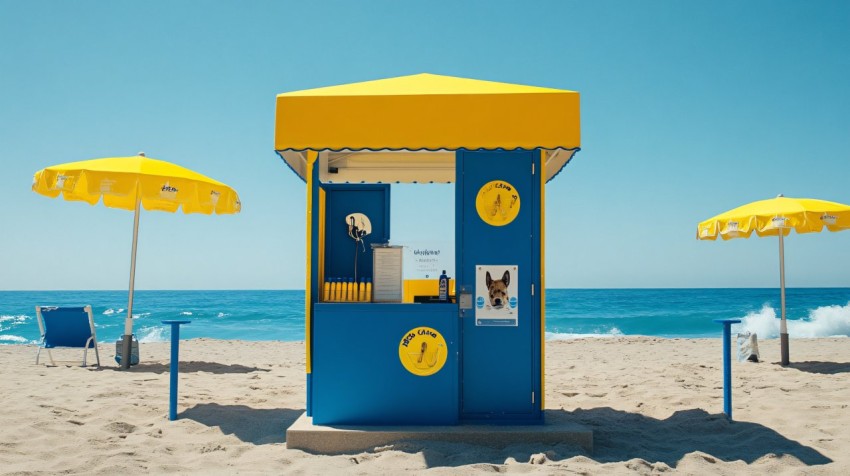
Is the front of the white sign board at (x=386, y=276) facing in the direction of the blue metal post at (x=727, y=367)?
no

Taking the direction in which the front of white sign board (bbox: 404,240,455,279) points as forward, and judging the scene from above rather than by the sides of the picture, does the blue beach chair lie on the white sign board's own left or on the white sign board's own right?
on the white sign board's own right

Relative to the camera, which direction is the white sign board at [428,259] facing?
toward the camera

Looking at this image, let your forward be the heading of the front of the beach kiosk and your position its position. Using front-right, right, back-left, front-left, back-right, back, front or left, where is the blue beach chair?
back-right

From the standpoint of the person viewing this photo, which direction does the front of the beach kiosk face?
facing the viewer

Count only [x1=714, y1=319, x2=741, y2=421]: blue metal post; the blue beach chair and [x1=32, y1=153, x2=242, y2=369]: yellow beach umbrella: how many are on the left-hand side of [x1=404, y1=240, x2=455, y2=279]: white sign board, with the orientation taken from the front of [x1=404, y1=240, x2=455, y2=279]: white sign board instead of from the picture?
1

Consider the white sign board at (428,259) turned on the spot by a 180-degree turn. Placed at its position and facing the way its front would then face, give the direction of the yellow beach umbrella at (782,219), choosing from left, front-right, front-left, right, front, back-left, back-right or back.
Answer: front-right

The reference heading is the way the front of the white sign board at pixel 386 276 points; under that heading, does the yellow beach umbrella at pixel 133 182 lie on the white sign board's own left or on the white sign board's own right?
on the white sign board's own right

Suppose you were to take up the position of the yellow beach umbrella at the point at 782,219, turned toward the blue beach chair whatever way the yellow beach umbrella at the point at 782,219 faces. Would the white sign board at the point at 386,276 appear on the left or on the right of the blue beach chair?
left

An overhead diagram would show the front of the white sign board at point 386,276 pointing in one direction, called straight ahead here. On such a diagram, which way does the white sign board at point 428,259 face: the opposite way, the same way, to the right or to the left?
the same way

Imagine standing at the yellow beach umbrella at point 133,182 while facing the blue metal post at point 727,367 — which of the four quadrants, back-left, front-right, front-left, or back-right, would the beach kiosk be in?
front-right

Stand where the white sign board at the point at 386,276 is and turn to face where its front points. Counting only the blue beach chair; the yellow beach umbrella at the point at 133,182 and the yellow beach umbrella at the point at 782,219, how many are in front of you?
0

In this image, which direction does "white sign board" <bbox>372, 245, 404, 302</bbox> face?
toward the camera

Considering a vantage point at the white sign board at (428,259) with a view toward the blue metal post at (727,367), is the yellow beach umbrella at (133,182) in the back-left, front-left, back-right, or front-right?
back-left
